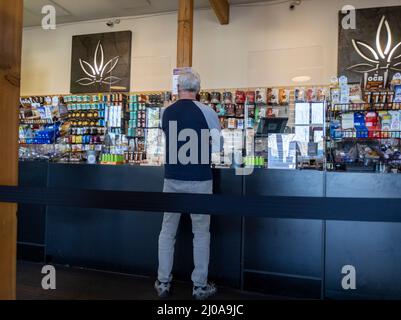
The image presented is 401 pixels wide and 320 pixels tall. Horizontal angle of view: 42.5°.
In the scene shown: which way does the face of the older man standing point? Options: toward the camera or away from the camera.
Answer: away from the camera

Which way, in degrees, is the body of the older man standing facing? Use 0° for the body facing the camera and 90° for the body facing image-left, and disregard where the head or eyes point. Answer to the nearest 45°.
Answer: approximately 180°

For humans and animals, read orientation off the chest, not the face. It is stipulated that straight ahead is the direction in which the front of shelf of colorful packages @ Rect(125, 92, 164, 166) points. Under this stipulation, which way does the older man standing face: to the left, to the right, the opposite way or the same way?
the opposite way

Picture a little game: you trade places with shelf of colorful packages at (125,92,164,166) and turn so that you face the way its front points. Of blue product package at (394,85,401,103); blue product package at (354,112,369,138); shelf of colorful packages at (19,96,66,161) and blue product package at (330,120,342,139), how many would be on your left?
3

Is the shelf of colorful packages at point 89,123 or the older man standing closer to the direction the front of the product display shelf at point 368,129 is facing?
the older man standing

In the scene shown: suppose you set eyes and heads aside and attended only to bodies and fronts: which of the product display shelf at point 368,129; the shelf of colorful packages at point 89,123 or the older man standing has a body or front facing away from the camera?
the older man standing

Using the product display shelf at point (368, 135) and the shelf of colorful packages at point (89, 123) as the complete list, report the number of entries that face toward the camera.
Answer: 2

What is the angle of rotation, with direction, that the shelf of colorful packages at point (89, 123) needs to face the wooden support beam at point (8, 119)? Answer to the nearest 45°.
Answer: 0° — it already faces it

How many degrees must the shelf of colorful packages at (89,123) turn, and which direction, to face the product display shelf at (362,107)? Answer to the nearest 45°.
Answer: approximately 45° to its left

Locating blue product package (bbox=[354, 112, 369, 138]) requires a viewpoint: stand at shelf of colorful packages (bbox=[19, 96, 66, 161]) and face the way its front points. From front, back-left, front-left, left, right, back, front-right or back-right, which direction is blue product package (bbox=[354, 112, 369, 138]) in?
front-left

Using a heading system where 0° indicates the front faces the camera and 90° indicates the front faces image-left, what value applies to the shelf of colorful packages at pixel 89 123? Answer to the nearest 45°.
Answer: approximately 0°

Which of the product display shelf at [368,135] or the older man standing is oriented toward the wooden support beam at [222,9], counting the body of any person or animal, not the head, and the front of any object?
the older man standing
